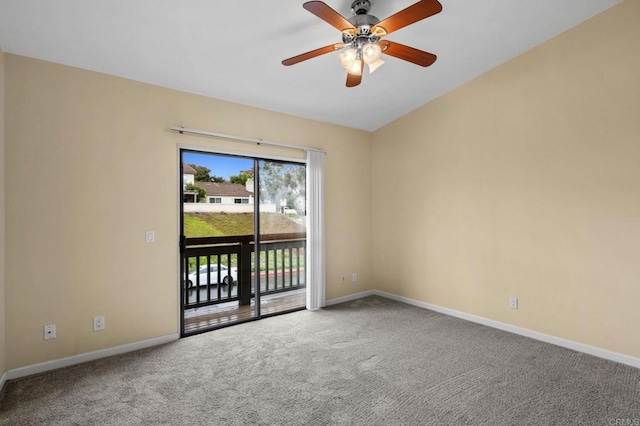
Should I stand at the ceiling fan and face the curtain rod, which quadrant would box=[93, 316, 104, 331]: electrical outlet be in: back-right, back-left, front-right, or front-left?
front-left

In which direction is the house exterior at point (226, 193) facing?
toward the camera

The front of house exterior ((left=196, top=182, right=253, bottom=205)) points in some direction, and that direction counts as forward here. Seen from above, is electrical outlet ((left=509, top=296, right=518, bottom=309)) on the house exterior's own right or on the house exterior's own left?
on the house exterior's own left

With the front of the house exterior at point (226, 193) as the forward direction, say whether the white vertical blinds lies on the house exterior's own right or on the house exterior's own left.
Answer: on the house exterior's own left

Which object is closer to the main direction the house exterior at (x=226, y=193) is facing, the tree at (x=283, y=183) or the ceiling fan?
the ceiling fan

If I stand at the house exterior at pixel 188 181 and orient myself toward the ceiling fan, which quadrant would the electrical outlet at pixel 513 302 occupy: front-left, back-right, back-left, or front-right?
front-left

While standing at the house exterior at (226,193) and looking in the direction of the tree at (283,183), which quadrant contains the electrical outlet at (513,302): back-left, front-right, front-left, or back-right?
front-right

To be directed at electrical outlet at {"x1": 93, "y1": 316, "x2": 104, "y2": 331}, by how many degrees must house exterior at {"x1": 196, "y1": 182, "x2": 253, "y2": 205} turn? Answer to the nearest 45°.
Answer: approximately 45° to its right
